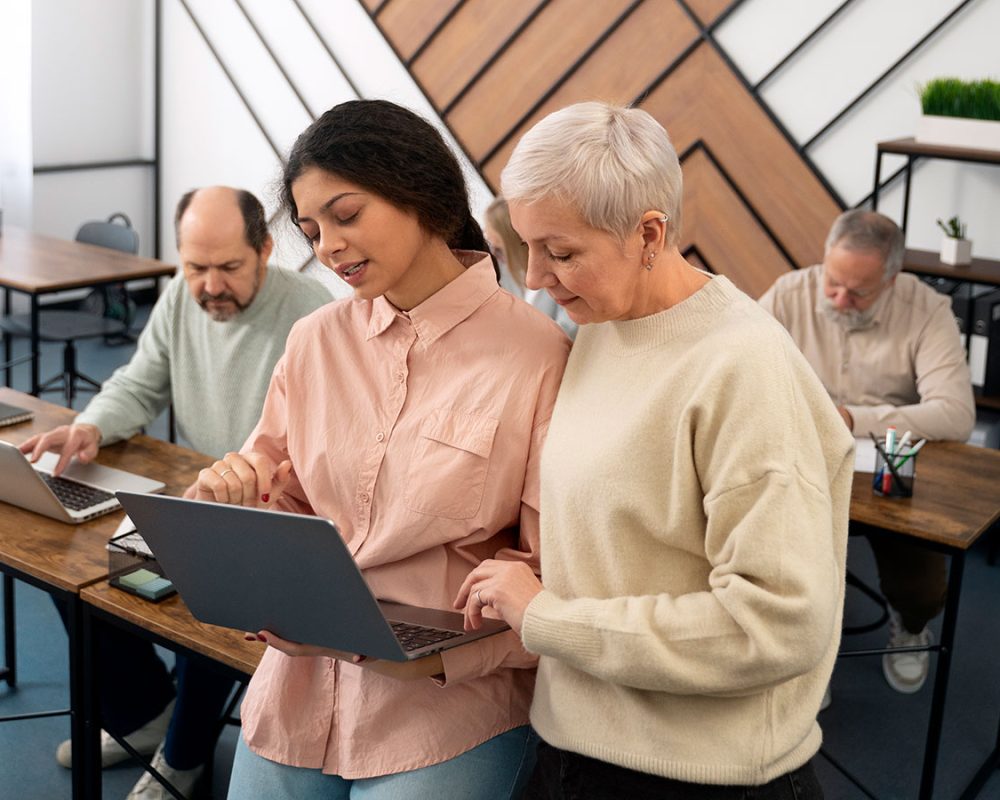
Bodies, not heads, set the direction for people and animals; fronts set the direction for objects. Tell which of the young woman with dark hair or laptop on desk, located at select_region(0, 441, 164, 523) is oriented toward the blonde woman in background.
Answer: the laptop on desk

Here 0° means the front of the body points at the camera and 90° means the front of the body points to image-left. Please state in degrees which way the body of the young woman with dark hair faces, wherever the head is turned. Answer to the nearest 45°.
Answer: approximately 45°

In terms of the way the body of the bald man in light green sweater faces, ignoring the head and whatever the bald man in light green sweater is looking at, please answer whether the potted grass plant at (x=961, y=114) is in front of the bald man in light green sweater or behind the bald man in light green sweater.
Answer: behind

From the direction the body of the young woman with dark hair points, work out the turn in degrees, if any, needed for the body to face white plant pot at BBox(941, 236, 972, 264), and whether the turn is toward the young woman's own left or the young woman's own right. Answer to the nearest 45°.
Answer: approximately 180°

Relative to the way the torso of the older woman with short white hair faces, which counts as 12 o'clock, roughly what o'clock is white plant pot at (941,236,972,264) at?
The white plant pot is roughly at 5 o'clock from the older woman with short white hair.

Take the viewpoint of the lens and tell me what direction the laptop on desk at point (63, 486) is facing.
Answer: facing away from the viewer and to the right of the viewer

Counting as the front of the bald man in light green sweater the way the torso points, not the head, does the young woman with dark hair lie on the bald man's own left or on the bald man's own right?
on the bald man's own left

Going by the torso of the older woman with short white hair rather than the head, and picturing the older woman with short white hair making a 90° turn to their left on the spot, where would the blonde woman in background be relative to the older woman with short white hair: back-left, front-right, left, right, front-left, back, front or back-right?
back-left

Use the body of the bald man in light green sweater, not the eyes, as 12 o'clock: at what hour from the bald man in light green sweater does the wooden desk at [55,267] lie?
The wooden desk is roughly at 4 o'clock from the bald man in light green sweater.

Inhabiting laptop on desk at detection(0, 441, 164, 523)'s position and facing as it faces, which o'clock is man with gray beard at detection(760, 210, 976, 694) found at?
The man with gray beard is roughly at 1 o'clock from the laptop on desk.
